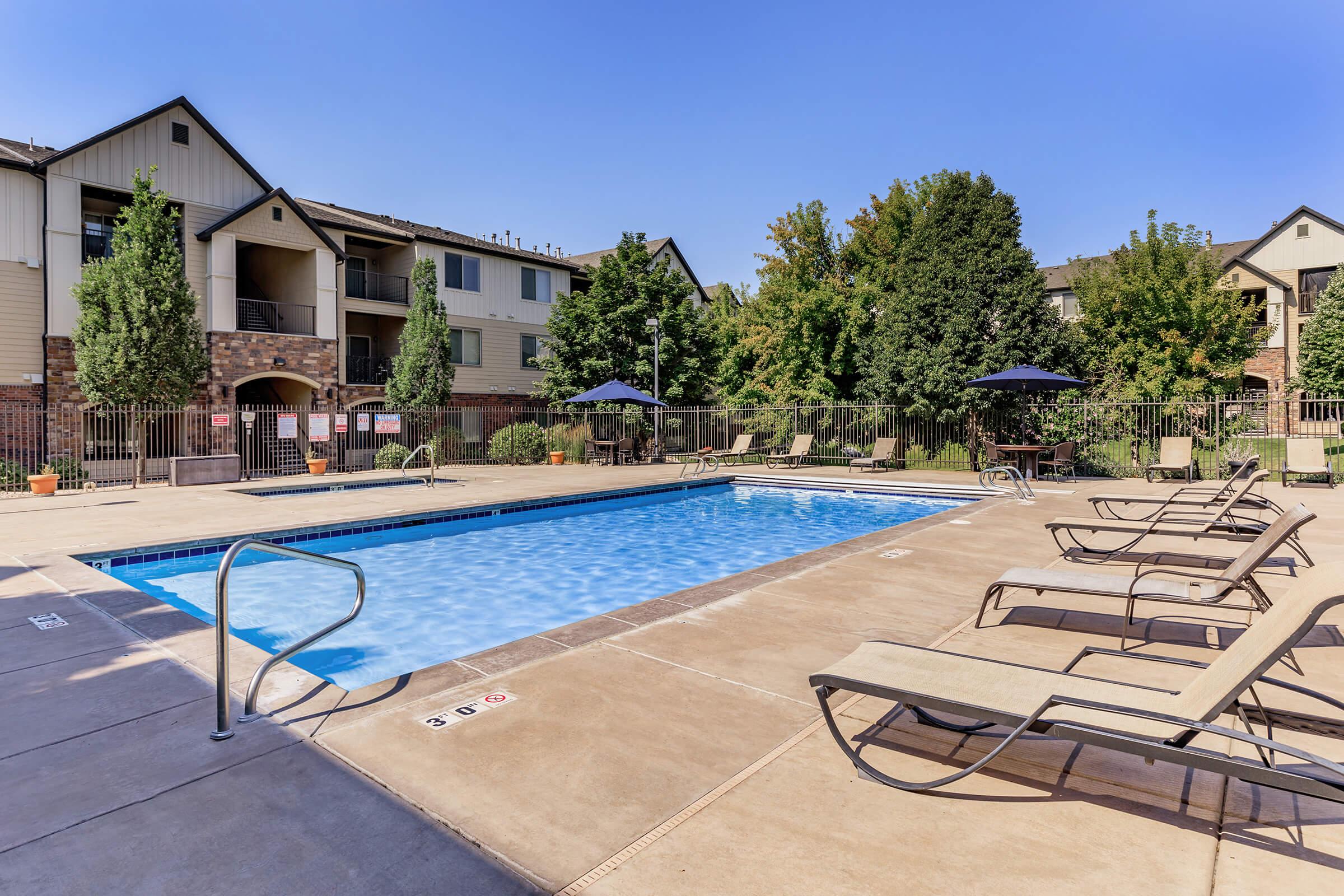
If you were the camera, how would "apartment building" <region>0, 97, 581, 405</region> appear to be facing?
facing the viewer and to the right of the viewer

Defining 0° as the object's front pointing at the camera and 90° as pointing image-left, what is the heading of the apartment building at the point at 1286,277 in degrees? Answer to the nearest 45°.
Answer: approximately 45°

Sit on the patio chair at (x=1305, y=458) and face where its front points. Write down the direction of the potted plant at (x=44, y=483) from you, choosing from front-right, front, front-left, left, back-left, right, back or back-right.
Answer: front-right

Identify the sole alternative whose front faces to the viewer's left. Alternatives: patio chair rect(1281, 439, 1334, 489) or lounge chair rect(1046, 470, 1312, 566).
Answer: the lounge chair

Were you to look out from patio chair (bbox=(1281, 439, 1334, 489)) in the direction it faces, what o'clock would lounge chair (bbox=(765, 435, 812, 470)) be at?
The lounge chair is roughly at 3 o'clock from the patio chair.

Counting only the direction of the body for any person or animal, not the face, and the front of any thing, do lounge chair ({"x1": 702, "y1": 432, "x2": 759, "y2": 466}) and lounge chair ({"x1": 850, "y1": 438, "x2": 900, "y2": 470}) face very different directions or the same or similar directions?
same or similar directions

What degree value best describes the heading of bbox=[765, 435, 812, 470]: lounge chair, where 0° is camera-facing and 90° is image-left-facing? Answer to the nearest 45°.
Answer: approximately 45°

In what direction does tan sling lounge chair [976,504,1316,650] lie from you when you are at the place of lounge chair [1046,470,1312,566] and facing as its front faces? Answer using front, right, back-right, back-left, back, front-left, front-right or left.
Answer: left

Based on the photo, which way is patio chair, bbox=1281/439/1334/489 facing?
toward the camera

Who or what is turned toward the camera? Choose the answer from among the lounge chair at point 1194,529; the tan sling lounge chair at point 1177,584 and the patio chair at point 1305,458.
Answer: the patio chair

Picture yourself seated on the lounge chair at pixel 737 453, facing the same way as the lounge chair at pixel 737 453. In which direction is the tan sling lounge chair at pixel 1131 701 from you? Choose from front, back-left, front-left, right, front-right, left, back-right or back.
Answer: front-left

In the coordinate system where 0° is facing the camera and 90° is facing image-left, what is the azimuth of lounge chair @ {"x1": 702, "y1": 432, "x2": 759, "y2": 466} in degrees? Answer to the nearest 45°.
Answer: approximately 45°

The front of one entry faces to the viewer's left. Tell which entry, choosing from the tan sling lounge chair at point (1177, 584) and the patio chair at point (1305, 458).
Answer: the tan sling lounge chair

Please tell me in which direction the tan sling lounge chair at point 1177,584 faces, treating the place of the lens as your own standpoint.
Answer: facing to the left of the viewer

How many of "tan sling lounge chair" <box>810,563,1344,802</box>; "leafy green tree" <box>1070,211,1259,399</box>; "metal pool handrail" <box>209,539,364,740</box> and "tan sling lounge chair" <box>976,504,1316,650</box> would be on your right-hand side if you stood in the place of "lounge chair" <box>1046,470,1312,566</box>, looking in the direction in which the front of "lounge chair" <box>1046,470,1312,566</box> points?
1

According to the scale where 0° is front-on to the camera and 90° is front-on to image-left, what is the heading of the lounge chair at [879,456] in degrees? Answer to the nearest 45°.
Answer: approximately 45°

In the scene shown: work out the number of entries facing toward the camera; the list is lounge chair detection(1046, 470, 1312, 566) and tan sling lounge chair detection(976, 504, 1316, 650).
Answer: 0

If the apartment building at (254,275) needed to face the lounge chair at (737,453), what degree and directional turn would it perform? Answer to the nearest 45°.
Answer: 0° — it already faces it
